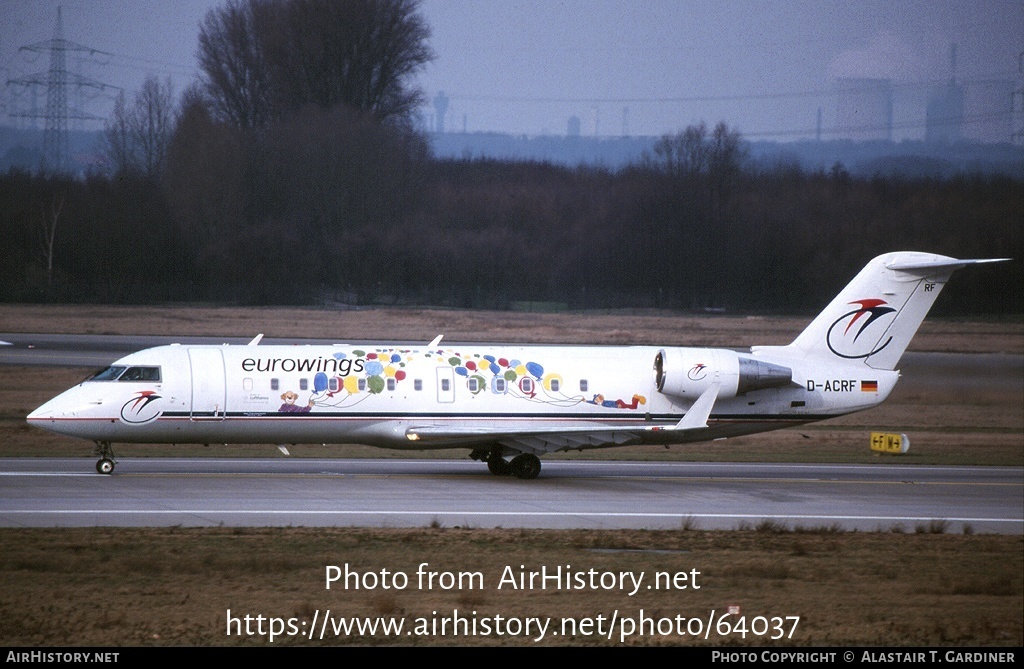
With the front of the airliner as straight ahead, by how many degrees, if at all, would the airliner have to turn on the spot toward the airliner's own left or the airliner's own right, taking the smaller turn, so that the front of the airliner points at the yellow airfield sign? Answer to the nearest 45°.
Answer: approximately 135° to the airliner's own right

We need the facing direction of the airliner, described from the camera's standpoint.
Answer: facing to the left of the viewer
